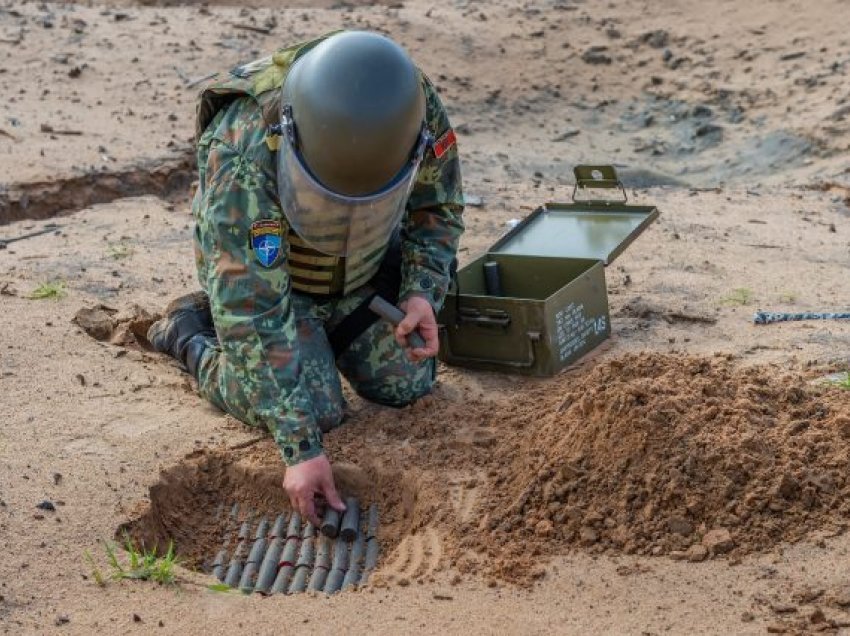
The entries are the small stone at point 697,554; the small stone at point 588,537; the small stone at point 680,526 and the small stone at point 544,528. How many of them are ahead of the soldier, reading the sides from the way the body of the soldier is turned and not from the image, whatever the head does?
4

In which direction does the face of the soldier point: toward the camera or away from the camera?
toward the camera

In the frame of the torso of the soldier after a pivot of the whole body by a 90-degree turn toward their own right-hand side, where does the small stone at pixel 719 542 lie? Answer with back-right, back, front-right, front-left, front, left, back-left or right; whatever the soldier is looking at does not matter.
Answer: left

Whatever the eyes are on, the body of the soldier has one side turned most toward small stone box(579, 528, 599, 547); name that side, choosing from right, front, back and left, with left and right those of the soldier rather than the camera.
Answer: front

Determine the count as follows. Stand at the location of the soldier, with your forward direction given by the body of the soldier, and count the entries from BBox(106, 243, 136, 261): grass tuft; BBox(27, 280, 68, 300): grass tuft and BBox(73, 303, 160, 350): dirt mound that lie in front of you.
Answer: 0

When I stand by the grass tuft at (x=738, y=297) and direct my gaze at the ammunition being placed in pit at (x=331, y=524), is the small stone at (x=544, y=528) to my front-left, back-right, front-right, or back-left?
front-left

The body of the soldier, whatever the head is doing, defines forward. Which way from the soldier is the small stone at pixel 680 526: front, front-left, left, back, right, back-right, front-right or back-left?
front

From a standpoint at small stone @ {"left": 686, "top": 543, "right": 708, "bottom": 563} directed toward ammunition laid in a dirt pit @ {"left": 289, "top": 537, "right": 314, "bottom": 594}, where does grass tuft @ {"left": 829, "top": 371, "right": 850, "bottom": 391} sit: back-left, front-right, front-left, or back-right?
back-right

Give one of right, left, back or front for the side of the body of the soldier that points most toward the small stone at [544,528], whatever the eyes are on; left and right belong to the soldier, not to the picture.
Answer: front

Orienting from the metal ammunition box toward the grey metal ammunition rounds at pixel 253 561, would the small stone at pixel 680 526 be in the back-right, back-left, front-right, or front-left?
front-left

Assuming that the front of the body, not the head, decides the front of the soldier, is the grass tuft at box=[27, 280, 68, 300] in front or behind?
behind
